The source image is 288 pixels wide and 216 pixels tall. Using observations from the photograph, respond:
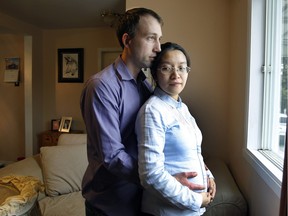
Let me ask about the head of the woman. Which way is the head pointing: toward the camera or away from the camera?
toward the camera

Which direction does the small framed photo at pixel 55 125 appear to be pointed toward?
toward the camera

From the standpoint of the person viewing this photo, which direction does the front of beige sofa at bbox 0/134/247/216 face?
facing the viewer

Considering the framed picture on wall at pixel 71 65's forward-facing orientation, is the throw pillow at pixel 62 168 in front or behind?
in front

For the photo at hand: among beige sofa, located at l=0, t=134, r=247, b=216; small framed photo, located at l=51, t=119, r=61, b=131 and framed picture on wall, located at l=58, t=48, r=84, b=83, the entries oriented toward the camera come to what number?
3

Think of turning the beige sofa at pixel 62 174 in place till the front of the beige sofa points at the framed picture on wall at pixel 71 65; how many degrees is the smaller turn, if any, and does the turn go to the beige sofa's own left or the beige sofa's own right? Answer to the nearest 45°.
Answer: approximately 180°

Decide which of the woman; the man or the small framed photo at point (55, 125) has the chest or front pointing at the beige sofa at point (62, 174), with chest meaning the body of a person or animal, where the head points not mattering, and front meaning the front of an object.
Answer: the small framed photo

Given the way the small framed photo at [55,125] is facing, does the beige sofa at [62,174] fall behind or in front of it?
in front

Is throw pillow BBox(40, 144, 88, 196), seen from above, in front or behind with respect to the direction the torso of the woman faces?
behind

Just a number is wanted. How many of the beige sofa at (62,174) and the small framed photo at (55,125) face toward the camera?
2

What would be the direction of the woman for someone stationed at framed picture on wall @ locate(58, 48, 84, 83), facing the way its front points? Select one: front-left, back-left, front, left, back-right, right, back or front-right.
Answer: front
